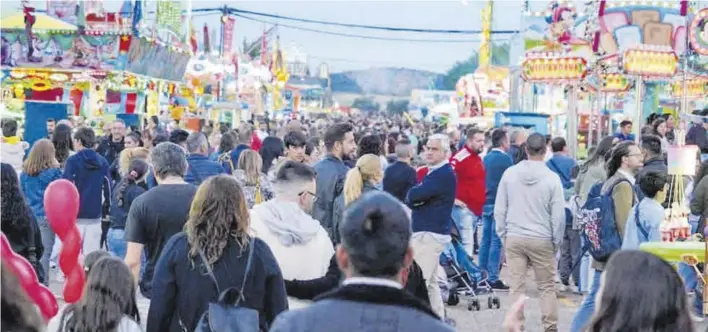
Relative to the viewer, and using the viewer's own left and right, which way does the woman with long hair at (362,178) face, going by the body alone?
facing away from the viewer and to the right of the viewer

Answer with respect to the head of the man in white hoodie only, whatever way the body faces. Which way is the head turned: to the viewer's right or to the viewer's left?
to the viewer's right

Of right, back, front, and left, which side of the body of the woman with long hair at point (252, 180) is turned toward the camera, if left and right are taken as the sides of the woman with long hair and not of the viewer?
back

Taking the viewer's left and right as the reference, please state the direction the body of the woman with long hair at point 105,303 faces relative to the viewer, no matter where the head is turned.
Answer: facing away from the viewer

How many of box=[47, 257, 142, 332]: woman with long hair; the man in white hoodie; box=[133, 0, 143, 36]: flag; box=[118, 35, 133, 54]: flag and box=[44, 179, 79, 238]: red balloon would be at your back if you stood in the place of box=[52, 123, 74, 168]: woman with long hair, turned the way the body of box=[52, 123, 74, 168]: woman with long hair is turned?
3

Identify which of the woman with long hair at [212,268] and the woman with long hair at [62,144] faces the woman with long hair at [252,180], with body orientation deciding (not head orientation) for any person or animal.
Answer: the woman with long hair at [212,268]

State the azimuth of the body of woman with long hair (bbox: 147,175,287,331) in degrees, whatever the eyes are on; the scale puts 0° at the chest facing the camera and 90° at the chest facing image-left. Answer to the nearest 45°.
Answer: approximately 180°

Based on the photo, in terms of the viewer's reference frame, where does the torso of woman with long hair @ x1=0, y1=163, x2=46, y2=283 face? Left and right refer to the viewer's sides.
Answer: facing away from the viewer

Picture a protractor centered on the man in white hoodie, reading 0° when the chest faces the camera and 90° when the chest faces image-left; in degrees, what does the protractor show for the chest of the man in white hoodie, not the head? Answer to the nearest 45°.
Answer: approximately 225°

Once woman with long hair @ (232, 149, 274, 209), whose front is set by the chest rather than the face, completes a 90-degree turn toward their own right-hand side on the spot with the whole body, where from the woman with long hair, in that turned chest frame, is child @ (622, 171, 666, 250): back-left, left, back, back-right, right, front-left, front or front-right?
front-right

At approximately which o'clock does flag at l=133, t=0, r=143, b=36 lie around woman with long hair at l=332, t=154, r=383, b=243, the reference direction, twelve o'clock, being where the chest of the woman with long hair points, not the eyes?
The flag is roughly at 10 o'clock from the woman with long hair.

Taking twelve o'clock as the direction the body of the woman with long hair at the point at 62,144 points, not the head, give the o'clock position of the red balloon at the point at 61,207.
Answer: The red balloon is roughly at 6 o'clock from the woman with long hair.
